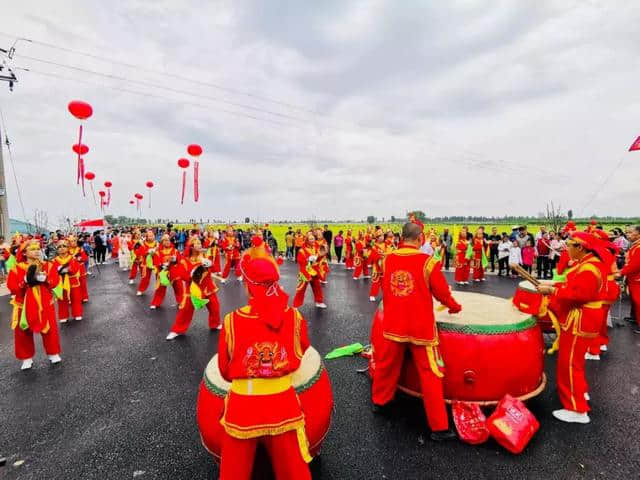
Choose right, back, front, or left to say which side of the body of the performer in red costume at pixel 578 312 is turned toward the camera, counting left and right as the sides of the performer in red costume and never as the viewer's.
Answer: left

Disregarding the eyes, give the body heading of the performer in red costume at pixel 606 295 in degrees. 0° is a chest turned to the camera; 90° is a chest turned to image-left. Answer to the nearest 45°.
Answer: approximately 90°

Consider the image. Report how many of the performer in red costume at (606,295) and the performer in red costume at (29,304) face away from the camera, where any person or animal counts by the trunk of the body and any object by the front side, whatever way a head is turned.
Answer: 0

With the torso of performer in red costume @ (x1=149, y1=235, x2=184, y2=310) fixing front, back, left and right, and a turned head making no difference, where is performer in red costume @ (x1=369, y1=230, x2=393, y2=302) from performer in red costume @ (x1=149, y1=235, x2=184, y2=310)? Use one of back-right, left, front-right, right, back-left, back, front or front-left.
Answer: left

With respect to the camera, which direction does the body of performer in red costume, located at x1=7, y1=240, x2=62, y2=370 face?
toward the camera

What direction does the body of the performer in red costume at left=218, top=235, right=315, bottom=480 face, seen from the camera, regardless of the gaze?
away from the camera

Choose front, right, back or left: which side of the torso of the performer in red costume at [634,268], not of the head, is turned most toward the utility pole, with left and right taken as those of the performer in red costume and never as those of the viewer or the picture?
front

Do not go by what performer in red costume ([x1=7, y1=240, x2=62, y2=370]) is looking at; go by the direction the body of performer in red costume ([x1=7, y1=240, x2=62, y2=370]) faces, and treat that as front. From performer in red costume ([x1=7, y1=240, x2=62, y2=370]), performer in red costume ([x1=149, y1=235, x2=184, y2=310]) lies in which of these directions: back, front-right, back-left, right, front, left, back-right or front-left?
back-left

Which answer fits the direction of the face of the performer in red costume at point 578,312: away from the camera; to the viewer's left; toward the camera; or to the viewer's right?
to the viewer's left

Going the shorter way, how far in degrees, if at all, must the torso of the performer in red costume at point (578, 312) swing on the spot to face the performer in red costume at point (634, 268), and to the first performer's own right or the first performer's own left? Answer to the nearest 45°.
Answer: approximately 90° to the first performer's own right

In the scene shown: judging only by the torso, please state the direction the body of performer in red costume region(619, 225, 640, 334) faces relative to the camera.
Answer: to the viewer's left

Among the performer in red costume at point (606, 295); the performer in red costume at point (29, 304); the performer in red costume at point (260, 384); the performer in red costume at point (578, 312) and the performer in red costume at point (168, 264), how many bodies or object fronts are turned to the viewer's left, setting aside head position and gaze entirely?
2

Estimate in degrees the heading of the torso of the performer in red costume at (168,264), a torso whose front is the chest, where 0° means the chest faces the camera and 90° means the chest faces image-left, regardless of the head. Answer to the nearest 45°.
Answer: approximately 0°

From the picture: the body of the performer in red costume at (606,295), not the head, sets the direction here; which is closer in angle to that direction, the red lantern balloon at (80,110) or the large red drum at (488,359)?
the red lantern balloon

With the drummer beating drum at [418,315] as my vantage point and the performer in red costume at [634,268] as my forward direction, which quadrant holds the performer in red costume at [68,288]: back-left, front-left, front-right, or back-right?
back-left
